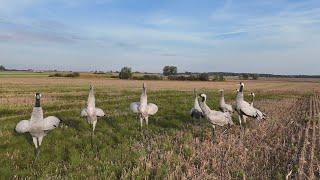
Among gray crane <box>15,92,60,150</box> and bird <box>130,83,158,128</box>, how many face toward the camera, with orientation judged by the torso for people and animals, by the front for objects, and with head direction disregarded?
2

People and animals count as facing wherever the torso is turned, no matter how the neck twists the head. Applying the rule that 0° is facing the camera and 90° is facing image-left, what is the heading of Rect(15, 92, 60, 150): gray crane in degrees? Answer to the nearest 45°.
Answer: approximately 0°

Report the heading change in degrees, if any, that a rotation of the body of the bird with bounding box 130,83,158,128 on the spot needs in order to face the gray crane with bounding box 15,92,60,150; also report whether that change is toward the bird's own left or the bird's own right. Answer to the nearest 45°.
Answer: approximately 45° to the bird's own right

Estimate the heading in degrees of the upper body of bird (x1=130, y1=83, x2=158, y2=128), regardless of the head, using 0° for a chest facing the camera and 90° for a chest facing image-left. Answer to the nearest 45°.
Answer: approximately 0°
